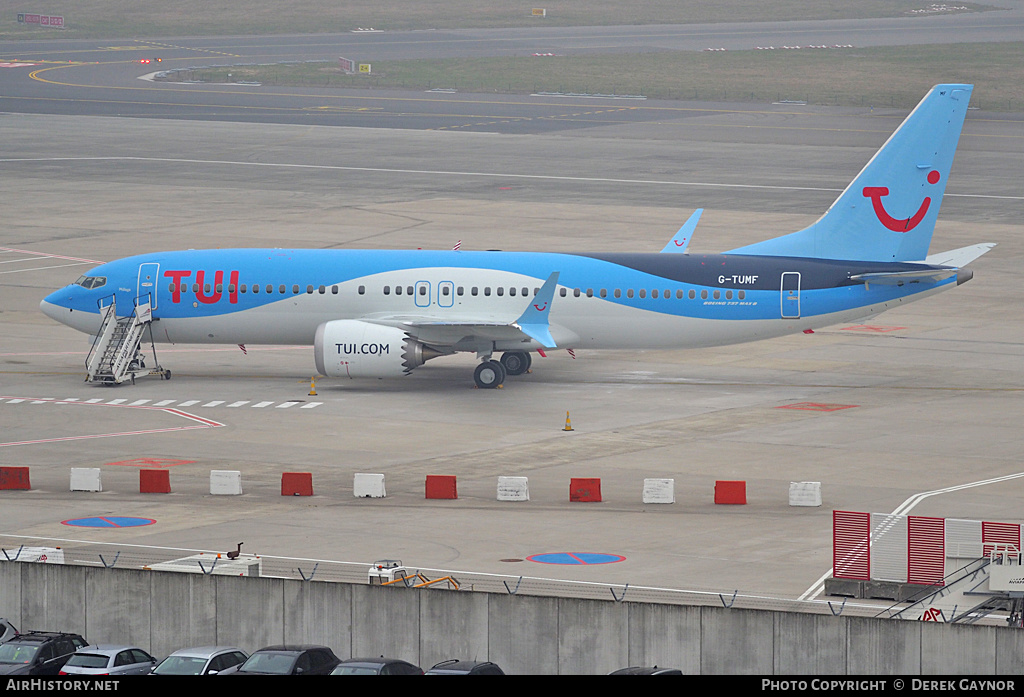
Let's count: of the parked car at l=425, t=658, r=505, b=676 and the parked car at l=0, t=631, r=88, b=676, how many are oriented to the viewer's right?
0
